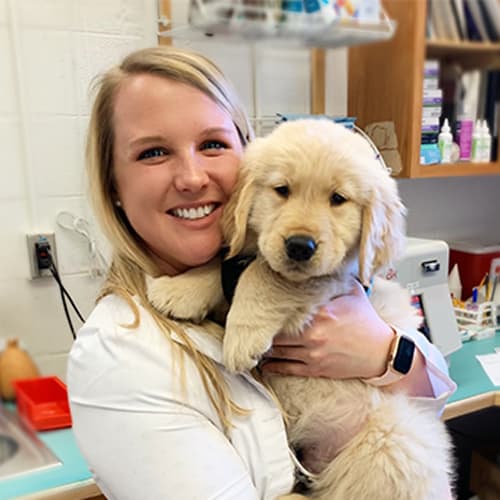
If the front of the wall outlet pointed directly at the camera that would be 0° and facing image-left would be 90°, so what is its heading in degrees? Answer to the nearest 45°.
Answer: approximately 0°

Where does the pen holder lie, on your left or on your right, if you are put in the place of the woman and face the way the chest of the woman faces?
on your left

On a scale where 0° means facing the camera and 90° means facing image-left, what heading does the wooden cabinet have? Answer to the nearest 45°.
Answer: approximately 315°

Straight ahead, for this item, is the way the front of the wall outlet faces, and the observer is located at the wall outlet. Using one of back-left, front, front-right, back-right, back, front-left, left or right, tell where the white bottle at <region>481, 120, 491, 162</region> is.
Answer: left

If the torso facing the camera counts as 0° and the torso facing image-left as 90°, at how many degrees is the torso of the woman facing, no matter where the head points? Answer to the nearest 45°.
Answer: approximately 315°
